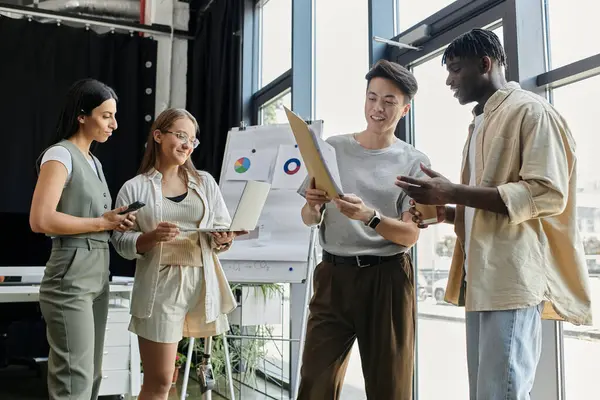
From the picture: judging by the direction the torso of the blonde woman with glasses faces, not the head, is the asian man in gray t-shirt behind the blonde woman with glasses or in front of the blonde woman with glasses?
in front

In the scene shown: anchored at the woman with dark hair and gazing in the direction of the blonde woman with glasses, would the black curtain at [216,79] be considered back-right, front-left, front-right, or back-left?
front-left

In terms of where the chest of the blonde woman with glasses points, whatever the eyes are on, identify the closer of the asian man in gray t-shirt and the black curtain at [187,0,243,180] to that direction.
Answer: the asian man in gray t-shirt

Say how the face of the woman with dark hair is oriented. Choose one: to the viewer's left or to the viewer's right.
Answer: to the viewer's right

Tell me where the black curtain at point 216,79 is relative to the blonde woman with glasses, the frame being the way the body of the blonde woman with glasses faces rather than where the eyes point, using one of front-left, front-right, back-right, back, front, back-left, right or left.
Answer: back-left

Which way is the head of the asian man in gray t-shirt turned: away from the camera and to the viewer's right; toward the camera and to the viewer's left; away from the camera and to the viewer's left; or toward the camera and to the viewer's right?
toward the camera and to the viewer's left

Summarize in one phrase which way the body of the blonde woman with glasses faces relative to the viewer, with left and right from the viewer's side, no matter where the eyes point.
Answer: facing the viewer and to the right of the viewer

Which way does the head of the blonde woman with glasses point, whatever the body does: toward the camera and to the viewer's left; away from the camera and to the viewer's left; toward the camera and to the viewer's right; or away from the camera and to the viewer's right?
toward the camera and to the viewer's right

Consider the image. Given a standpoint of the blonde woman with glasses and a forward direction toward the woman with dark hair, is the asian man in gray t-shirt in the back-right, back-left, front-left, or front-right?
back-left
